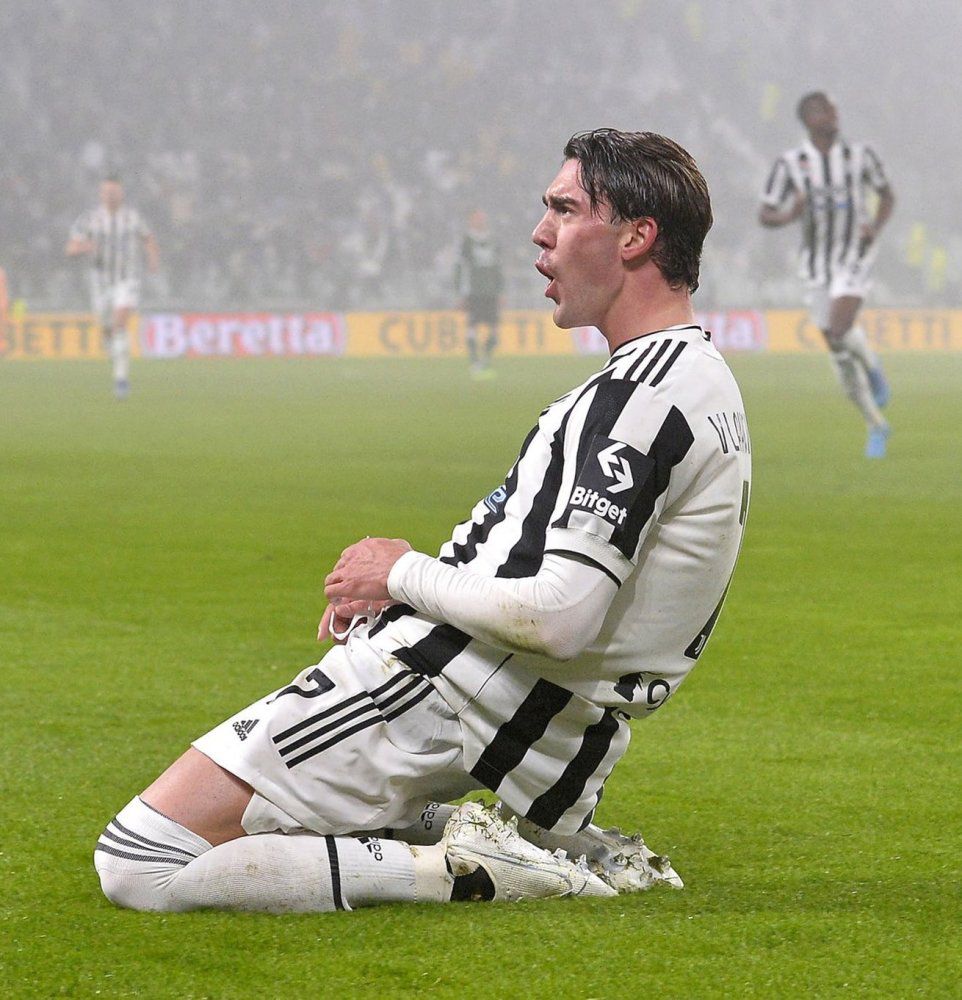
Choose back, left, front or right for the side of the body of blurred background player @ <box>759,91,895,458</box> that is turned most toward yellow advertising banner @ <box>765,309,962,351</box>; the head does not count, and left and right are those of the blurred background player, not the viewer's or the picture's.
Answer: back

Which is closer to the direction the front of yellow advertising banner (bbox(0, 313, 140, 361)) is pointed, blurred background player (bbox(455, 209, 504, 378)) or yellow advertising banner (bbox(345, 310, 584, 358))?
the blurred background player

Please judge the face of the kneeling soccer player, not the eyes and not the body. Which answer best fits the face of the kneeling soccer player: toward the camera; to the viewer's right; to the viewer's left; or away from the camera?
to the viewer's left

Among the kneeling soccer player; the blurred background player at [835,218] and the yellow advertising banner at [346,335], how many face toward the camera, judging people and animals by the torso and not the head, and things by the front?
2

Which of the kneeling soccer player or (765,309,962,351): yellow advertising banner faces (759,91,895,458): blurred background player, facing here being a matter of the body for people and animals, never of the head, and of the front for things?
the yellow advertising banner

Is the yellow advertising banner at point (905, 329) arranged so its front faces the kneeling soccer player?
yes

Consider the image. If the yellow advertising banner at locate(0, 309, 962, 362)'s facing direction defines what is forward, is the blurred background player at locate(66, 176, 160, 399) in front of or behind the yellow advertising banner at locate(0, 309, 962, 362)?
in front

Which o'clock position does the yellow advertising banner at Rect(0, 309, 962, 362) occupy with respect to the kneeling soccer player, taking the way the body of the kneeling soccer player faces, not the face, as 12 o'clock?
The yellow advertising banner is roughly at 3 o'clock from the kneeling soccer player.

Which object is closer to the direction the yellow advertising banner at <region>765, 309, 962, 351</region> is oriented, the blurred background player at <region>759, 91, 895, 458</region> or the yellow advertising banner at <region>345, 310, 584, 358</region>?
the blurred background player
